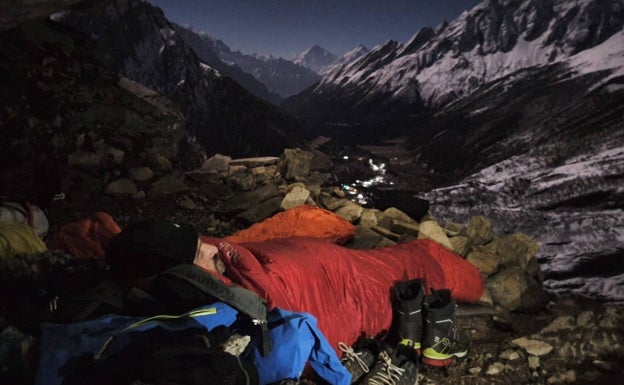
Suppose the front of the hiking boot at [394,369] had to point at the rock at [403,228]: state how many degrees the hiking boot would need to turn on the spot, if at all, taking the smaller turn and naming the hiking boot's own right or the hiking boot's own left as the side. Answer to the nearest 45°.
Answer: approximately 135° to the hiking boot's own right

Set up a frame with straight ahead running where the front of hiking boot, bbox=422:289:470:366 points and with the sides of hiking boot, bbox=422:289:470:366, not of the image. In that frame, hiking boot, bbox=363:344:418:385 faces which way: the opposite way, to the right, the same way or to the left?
the opposite way

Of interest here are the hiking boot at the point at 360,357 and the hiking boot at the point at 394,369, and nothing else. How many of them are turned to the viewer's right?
0

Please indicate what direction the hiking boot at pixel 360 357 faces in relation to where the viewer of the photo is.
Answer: facing the viewer and to the left of the viewer

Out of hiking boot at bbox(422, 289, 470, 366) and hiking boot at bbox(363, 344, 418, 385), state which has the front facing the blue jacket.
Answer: hiking boot at bbox(363, 344, 418, 385)

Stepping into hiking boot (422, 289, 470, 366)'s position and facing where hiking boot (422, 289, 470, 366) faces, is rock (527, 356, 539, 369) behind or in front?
in front

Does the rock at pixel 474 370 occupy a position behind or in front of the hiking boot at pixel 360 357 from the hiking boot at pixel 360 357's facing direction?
behind

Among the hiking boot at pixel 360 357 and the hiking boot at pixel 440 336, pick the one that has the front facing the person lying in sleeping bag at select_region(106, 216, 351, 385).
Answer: the hiking boot at pixel 360 357
